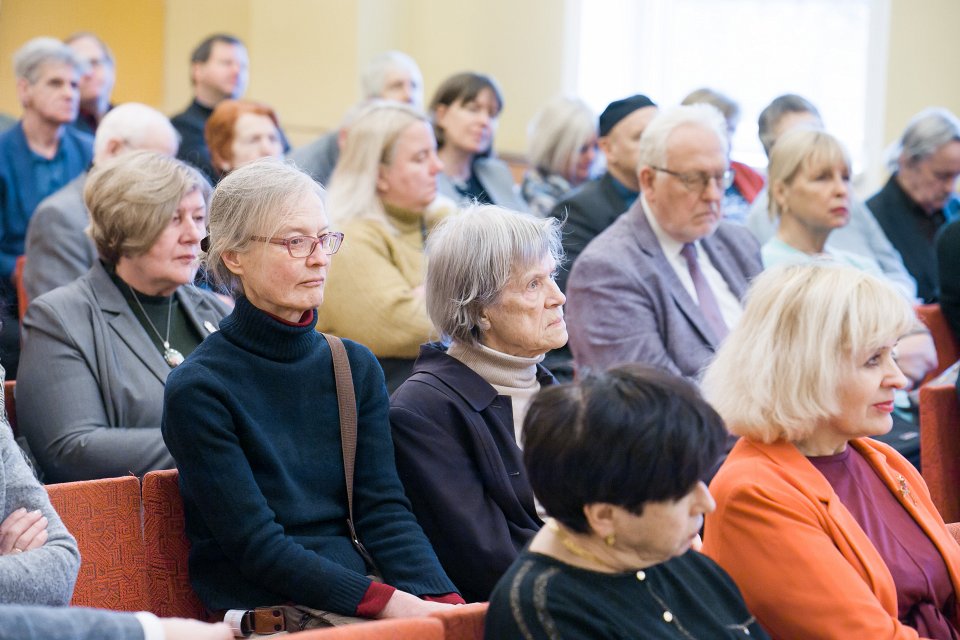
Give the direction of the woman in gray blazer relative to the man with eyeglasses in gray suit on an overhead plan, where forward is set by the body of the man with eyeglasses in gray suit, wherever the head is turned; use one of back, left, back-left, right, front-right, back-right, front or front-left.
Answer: right

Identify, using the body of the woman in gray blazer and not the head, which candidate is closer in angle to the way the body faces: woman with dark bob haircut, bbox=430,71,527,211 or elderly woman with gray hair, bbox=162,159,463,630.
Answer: the elderly woman with gray hair

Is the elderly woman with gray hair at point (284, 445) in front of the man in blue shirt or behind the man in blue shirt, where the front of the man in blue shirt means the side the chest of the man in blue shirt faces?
in front

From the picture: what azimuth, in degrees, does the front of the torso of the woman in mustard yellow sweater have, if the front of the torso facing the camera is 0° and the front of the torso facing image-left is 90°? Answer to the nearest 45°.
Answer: approximately 270°

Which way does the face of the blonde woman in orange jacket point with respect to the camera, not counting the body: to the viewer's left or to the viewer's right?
to the viewer's right

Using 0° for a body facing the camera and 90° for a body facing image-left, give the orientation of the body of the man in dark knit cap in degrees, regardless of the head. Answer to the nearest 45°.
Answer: approximately 315°

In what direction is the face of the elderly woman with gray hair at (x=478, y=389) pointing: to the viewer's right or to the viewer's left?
to the viewer's right
